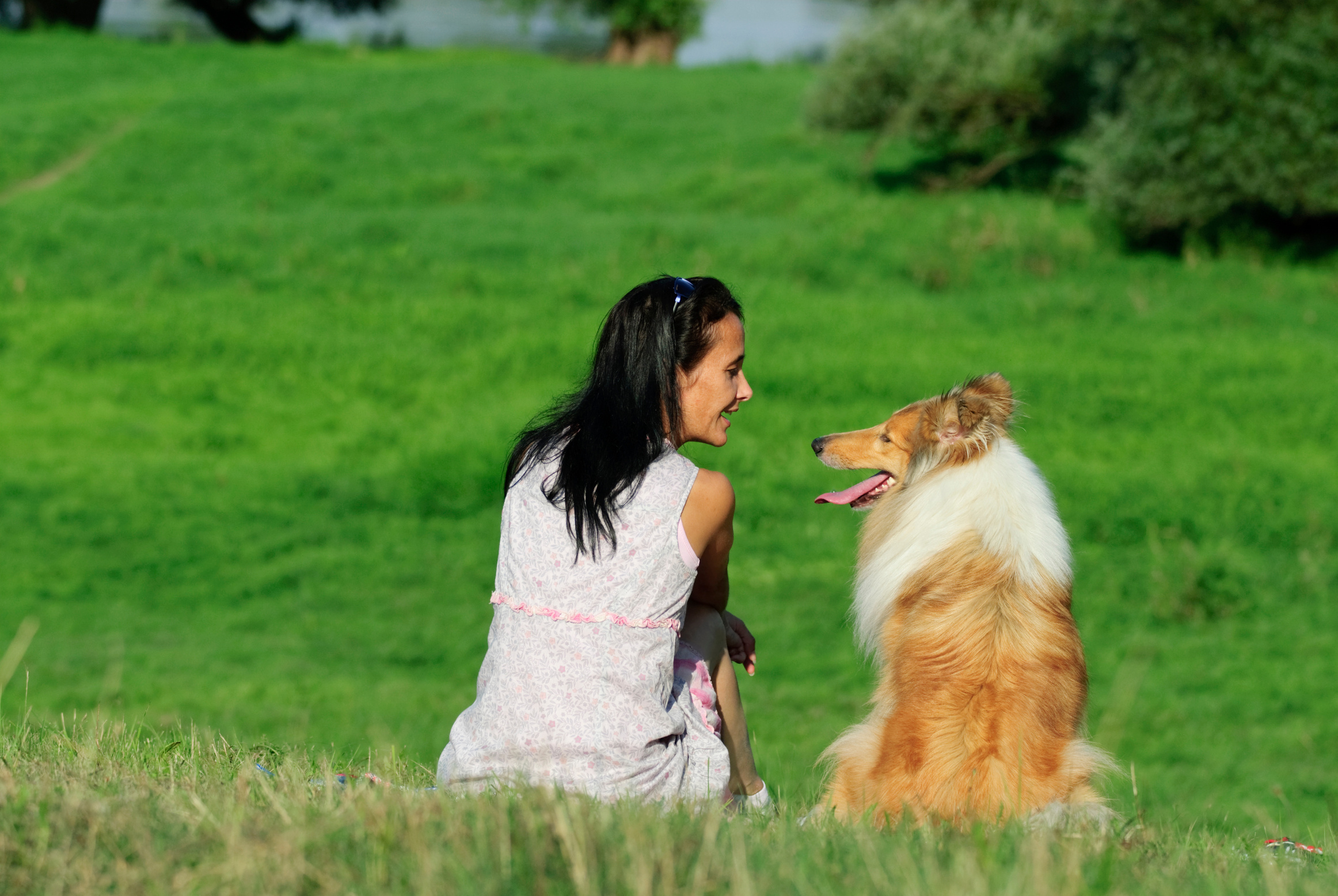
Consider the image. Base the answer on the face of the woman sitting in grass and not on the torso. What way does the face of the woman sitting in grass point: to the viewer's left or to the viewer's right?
to the viewer's right

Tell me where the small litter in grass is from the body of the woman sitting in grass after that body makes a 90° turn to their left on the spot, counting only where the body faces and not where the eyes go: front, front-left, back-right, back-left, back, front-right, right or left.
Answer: back-right

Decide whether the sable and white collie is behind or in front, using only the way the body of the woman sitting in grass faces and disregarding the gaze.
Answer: in front

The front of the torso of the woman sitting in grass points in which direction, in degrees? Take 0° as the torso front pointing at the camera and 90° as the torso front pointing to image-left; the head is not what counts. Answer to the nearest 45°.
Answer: approximately 225°
